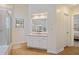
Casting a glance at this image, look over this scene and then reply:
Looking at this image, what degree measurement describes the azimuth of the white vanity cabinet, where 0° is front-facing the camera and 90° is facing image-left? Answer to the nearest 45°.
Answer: approximately 45°

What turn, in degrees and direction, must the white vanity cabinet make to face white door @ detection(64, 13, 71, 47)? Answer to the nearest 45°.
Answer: approximately 135° to its left
